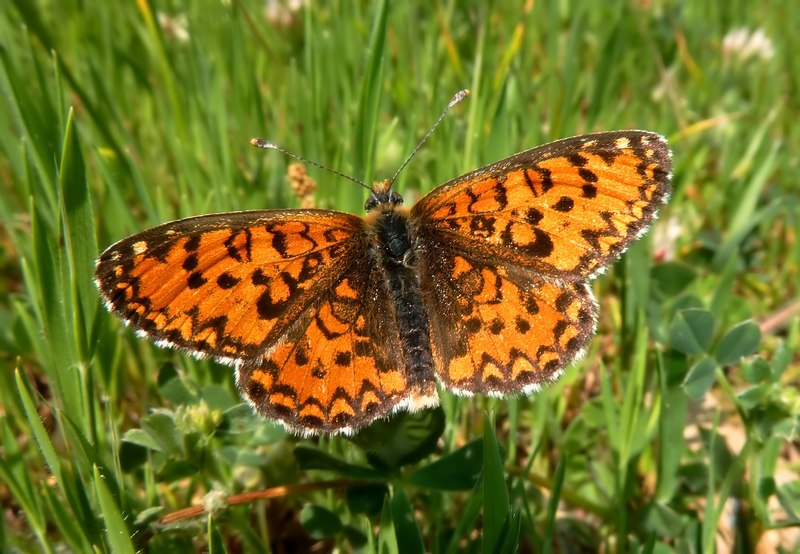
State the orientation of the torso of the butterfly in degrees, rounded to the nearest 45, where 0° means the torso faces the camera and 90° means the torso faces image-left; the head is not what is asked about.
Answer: approximately 180°

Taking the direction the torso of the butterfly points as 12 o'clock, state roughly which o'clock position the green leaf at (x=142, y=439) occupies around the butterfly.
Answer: The green leaf is roughly at 9 o'clock from the butterfly.

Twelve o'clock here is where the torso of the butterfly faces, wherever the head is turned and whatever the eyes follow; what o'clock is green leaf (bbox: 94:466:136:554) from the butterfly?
The green leaf is roughly at 8 o'clock from the butterfly.

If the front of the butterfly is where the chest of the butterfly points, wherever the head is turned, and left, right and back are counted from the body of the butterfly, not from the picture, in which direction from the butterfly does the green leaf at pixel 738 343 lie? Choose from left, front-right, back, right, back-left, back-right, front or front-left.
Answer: right

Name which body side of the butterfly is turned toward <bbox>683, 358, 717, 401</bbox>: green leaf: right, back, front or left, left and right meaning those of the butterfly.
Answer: right

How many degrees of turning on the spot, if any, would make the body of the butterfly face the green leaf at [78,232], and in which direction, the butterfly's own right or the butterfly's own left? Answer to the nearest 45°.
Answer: approximately 90° to the butterfly's own left

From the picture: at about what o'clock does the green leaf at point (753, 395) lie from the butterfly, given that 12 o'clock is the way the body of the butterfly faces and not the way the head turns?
The green leaf is roughly at 3 o'clock from the butterfly.

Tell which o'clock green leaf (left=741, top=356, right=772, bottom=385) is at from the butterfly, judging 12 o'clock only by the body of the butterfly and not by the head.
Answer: The green leaf is roughly at 3 o'clock from the butterfly.

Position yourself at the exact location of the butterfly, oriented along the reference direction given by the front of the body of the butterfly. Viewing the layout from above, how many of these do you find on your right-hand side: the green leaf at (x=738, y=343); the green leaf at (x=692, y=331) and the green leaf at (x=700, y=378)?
3
